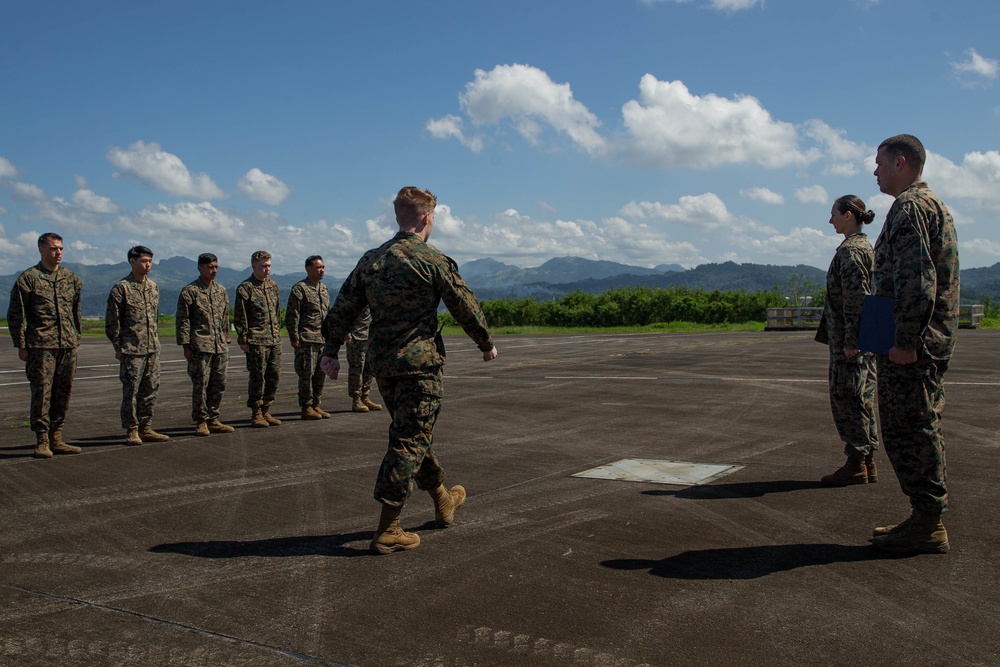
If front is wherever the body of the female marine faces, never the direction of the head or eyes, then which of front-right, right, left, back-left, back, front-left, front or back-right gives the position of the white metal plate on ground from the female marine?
front

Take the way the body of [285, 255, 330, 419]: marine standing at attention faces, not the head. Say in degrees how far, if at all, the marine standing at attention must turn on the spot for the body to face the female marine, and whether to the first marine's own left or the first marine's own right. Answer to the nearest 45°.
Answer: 0° — they already face them

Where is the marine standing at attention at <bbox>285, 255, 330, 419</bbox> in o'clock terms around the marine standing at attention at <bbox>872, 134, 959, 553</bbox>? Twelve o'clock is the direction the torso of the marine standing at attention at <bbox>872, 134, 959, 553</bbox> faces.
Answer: the marine standing at attention at <bbox>285, 255, 330, 419</bbox> is roughly at 1 o'clock from the marine standing at attention at <bbox>872, 134, 959, 553</bbox>.

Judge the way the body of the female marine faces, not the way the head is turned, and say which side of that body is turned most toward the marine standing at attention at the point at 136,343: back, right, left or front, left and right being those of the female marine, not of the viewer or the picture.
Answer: front

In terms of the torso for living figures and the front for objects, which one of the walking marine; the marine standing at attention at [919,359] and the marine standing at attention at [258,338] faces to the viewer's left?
the marine standing at attention at [919,359]

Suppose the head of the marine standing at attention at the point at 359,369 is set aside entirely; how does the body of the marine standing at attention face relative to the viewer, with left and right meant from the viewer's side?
facing the viewer and to the right of the viewer

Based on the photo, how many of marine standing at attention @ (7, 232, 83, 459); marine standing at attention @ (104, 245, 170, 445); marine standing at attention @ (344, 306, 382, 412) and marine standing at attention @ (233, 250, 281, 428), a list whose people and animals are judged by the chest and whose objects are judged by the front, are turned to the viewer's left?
0

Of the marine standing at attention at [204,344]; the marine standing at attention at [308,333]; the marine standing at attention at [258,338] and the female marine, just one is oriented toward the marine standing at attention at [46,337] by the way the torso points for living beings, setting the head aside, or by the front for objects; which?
the female marine

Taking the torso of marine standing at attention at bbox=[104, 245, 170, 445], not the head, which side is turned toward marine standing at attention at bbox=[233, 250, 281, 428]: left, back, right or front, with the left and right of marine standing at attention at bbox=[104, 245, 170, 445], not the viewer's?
left

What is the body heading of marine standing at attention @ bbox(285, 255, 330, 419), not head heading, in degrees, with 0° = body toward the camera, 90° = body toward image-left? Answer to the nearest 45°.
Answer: approximately 315°

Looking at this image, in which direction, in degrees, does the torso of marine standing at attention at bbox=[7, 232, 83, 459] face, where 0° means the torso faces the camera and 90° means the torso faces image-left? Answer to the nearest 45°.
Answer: approximately 315°

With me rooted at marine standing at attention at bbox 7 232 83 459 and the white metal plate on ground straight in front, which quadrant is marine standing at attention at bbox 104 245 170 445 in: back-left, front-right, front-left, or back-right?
front-left

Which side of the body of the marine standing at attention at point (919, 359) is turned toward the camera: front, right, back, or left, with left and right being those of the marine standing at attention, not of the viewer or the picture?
left

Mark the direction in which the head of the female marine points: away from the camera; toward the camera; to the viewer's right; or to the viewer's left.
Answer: to the viewer's left

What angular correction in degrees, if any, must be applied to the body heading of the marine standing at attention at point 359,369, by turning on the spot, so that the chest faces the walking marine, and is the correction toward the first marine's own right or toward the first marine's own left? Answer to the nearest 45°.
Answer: approximately 45° to the first marine's own right

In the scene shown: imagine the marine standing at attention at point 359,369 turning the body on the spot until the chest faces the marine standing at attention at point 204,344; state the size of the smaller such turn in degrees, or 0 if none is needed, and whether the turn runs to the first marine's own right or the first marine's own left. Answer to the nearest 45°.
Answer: approximately 90° to the first marine's own right

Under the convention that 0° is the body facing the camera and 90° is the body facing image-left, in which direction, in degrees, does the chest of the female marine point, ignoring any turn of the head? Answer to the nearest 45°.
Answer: approximately 90°

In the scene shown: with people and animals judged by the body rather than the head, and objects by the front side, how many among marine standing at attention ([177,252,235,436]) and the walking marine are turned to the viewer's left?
0

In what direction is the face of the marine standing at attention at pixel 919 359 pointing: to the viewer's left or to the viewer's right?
to the viewer's left

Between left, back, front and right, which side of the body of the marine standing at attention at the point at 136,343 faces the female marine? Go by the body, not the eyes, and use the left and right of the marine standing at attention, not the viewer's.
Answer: front

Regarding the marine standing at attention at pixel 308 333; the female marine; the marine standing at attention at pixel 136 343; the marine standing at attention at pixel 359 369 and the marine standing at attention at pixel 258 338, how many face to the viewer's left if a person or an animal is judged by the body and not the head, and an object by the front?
1
